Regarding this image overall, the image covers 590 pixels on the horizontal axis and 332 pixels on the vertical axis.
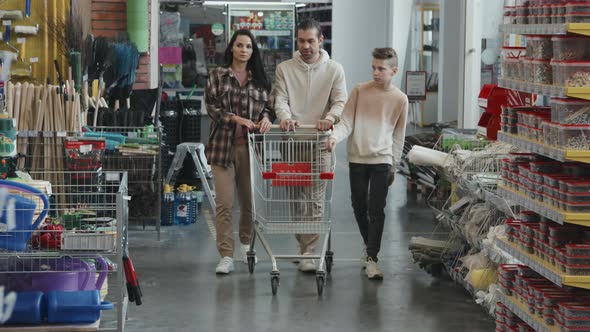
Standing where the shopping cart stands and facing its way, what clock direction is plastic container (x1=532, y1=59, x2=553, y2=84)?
The plastic container is roughly at 11 o'clock from the shopping cart.

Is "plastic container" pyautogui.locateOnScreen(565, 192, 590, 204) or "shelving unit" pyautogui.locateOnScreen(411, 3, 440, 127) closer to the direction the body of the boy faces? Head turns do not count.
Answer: the plastic container

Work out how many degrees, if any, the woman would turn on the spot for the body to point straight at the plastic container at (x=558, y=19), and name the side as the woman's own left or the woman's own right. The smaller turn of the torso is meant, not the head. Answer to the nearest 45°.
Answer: approximately 45° to the woman's own left

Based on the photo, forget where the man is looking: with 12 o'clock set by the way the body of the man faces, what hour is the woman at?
The woman is roughly at 3 o'clock from the man.

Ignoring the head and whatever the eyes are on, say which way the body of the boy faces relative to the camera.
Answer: toward the camera

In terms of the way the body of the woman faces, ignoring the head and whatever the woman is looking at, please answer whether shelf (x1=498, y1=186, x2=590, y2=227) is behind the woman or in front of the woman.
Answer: in front

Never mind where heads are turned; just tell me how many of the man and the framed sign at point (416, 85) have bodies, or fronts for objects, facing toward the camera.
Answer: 2

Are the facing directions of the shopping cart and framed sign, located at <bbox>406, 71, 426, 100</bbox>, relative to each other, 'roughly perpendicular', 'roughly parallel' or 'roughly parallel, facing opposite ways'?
roughly parallel

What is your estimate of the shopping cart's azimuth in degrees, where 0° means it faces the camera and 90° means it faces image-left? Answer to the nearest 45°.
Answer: approximately 0°

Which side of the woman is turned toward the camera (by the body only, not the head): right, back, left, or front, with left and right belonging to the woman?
front

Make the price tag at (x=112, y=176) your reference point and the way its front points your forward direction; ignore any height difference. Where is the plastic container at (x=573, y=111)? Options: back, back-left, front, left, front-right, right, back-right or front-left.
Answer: front-left

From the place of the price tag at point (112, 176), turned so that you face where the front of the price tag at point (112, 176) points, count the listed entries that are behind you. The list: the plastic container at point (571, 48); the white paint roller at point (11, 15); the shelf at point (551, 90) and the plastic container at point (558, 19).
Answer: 1
